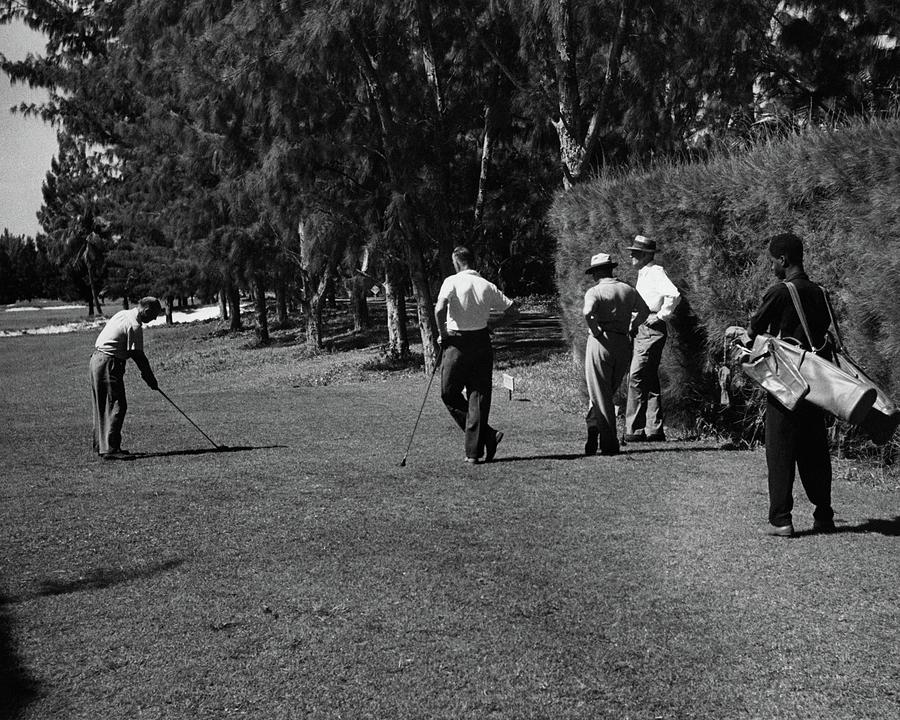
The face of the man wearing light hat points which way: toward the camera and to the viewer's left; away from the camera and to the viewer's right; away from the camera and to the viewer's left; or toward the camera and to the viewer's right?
away from the camera and to the viewer's left

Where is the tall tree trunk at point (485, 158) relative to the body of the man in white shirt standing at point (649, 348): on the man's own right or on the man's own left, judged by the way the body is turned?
on the man's own right

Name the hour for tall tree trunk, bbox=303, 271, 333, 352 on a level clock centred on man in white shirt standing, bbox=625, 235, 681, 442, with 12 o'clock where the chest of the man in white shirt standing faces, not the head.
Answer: The tall tree trunk is roughly at 2 o'clock from the man in white shirt standing.

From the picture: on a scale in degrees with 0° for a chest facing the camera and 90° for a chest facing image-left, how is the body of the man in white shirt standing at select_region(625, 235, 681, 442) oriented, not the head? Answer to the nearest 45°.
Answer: approximately 90°

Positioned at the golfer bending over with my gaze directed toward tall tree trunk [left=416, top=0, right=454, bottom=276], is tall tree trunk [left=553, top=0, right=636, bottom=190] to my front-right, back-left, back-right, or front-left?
front-right

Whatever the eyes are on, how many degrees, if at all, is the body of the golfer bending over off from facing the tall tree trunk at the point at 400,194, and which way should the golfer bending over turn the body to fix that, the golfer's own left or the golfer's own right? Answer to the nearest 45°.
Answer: approximately 45° to the golfer's own left

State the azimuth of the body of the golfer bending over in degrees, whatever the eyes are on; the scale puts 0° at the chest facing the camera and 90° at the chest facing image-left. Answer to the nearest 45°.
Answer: approximately 270°

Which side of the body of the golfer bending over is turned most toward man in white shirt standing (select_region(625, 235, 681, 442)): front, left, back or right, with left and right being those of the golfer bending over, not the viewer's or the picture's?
front

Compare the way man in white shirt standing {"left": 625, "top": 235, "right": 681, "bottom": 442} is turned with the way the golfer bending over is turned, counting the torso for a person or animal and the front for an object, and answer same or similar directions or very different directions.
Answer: very different directions

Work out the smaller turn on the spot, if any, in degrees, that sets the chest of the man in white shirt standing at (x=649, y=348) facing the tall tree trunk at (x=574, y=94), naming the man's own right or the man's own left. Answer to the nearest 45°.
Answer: approximately 90° to the man's own right

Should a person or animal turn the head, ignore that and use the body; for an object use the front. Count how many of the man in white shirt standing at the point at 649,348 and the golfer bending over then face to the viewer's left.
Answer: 1

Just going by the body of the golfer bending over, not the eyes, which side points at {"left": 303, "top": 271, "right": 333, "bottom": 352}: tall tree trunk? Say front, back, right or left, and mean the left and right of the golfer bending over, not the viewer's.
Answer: left

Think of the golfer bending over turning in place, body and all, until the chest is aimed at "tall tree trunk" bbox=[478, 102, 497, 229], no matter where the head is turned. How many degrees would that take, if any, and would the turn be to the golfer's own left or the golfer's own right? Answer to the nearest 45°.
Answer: approximately 45° to the golfer's own left

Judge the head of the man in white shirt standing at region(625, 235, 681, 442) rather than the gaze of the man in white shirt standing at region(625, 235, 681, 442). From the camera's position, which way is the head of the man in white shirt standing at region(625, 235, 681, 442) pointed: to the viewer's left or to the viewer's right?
to the viewer's left

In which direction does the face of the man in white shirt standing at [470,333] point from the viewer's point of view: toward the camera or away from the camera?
away from the camera
